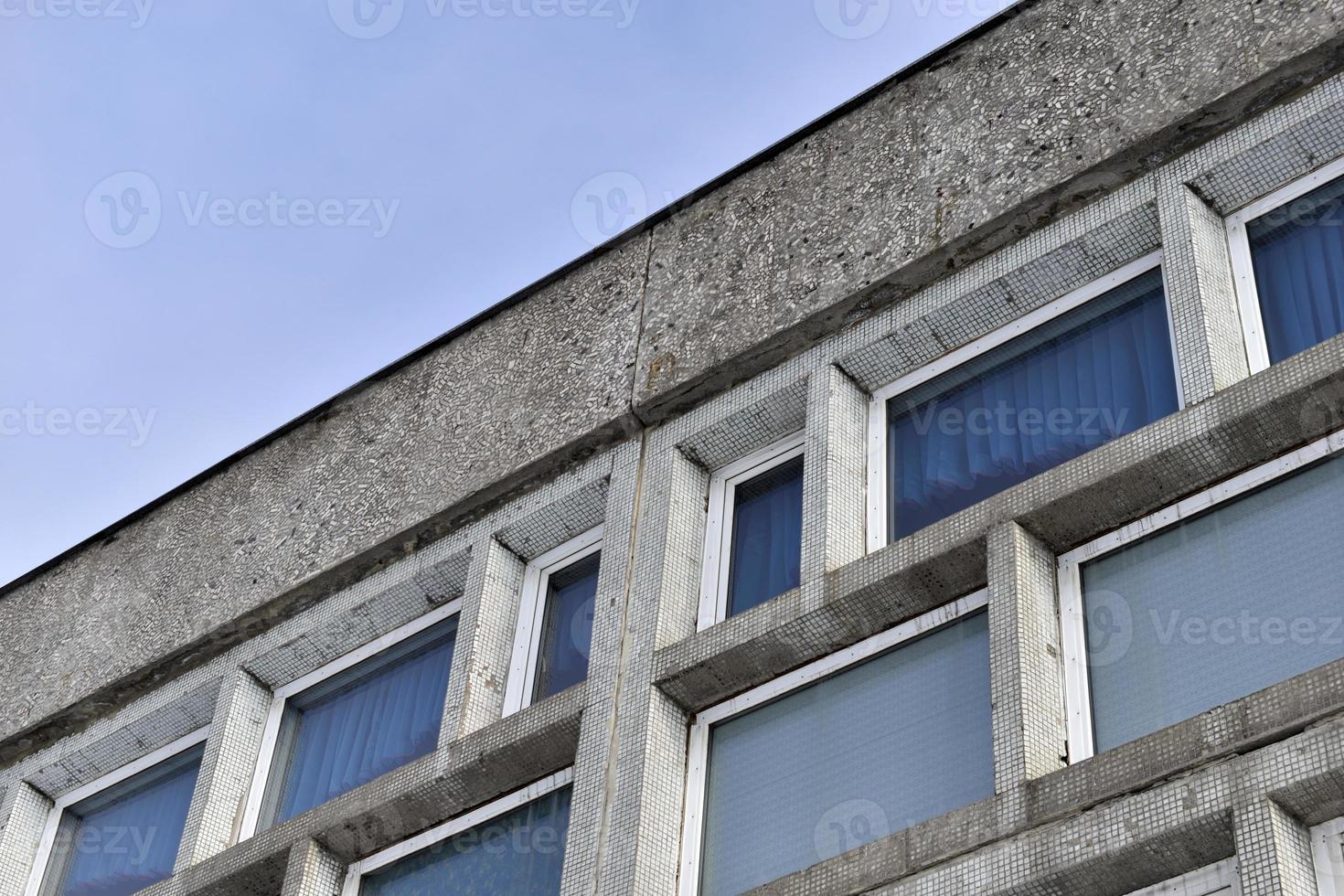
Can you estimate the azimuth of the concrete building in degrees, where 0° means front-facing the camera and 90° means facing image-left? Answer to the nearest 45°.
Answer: approximately 45°
